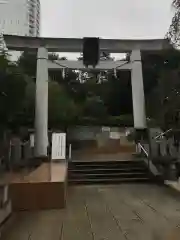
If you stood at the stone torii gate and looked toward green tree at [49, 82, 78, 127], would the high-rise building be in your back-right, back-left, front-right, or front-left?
front-left

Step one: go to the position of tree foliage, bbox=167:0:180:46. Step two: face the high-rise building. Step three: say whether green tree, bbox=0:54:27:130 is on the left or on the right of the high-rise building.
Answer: left

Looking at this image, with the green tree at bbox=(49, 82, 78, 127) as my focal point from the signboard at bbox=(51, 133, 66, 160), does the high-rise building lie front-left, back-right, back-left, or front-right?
front-left

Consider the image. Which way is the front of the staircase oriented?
toward the camera

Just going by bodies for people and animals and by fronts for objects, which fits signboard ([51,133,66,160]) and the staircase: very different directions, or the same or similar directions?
same or similar directions

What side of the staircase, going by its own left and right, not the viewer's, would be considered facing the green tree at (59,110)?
back

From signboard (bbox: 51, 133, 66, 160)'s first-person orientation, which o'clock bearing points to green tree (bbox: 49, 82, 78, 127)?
The green tree is roughly at 6 o'clock from the signboard.

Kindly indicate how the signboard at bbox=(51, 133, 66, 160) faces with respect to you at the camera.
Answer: facing the viewer

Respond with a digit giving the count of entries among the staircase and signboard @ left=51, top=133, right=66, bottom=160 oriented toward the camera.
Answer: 2
